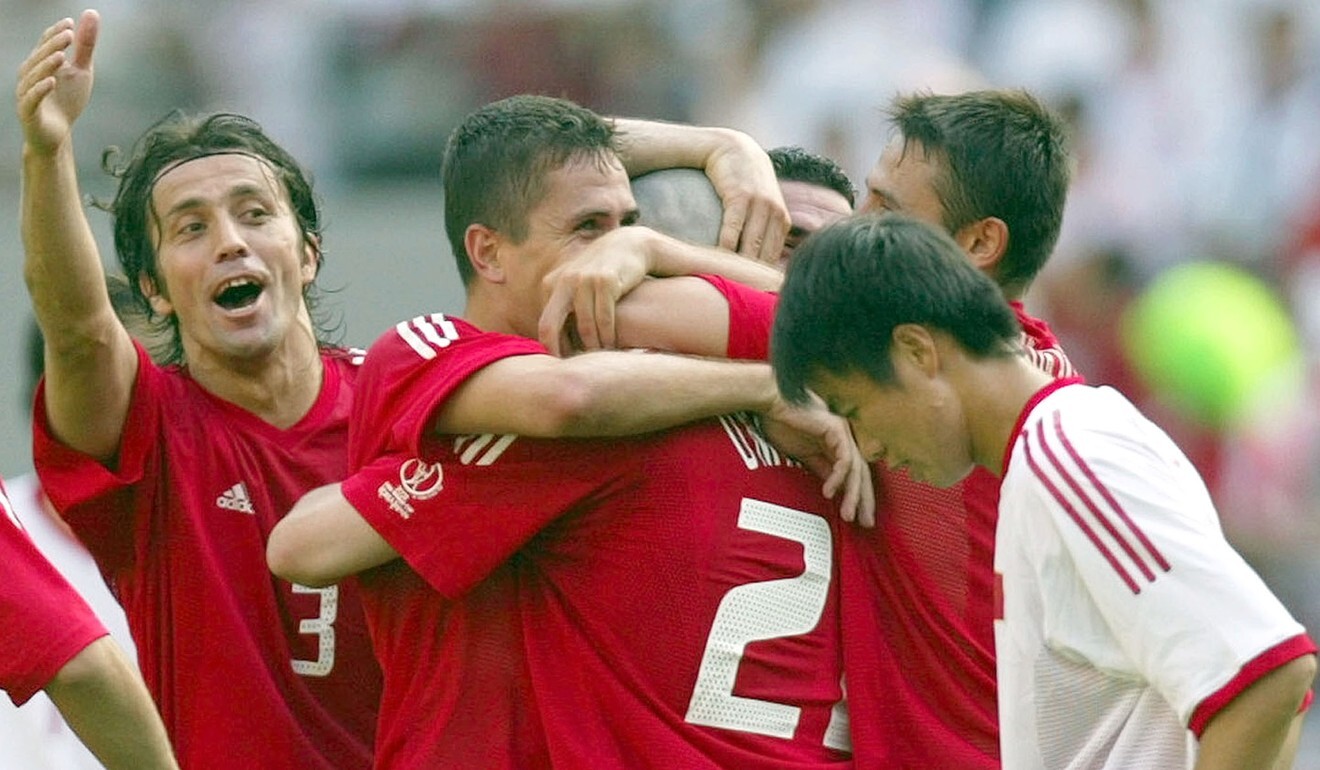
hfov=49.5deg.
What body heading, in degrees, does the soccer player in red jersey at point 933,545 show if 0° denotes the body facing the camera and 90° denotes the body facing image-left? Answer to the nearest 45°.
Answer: approximately 90°

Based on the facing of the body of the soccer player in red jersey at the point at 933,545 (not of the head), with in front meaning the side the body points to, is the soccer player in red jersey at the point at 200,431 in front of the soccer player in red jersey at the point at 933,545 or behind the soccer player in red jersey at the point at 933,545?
in front

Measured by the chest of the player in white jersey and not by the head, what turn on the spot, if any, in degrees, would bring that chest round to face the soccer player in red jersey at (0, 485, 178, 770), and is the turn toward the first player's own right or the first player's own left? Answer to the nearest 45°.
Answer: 0° — they already face them

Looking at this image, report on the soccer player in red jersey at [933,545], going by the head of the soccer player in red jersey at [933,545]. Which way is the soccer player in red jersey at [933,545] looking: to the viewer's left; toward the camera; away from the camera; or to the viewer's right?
to the viewer's left

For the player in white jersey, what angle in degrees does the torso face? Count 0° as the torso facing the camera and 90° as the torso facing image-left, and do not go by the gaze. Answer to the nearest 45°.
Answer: approximately 90°

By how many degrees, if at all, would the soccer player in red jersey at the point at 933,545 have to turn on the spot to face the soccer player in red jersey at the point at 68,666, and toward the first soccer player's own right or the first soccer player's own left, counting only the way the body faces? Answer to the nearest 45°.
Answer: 0° — they already face them

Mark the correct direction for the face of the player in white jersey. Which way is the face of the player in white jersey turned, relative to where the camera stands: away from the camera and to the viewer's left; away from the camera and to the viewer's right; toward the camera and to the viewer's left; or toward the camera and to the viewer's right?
toward the camera and to the viewer's left
